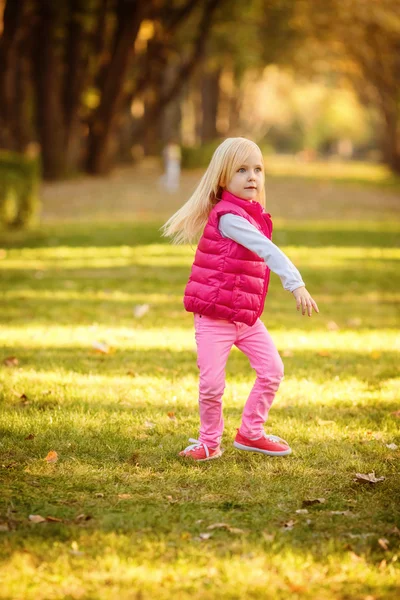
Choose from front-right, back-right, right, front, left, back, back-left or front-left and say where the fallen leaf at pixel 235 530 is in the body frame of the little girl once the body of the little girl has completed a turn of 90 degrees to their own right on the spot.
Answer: front-left

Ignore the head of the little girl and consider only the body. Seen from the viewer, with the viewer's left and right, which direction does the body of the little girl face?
facing the viewer and to the right of the viewer

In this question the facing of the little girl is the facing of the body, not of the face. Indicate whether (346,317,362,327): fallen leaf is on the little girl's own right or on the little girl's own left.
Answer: on the little girl's own left

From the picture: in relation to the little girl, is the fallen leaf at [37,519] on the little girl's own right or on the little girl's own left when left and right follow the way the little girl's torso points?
on the little girl's own right

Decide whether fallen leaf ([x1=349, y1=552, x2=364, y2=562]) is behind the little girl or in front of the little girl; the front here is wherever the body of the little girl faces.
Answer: in front

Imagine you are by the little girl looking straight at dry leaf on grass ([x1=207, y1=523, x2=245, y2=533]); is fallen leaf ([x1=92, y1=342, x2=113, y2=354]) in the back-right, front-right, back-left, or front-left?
back-right

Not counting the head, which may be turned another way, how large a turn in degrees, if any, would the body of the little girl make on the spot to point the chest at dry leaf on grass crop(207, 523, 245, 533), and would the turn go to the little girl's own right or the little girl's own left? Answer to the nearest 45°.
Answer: approximately 45° to the little girl's own right

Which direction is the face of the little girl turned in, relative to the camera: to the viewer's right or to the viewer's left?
to the viewer's right

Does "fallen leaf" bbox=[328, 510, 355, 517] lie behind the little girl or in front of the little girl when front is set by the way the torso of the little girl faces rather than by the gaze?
in front
